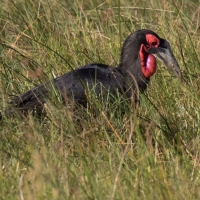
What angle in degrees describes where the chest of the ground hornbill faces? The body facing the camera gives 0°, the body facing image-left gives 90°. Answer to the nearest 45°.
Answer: approximately 270°
